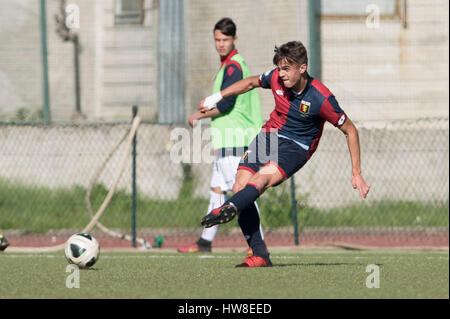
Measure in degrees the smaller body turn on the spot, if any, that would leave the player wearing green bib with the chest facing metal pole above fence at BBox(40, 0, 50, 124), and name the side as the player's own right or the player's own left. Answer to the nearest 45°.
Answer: approximately 45° to the player's own right

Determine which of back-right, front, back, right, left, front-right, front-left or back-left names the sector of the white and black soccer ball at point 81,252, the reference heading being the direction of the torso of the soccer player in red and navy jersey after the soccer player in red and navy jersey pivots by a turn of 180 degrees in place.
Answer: back-left

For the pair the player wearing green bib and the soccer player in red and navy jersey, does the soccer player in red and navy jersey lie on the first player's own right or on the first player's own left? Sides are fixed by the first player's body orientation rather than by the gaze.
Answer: on the first player's own left

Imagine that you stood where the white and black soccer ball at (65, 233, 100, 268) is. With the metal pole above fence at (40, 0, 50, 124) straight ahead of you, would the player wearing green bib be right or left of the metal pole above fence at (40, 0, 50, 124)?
right

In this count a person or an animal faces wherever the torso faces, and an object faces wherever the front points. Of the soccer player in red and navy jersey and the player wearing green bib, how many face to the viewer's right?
0
